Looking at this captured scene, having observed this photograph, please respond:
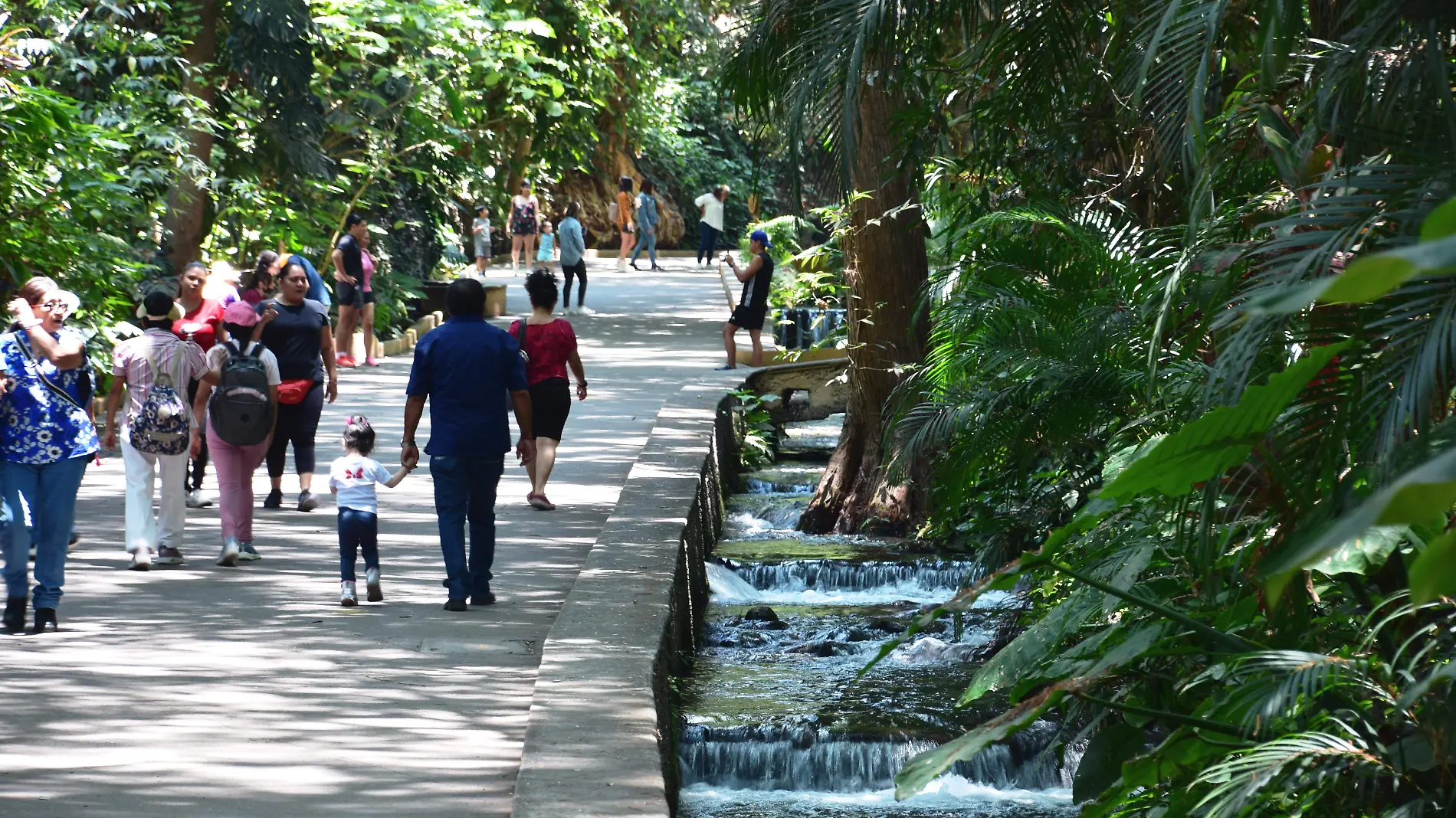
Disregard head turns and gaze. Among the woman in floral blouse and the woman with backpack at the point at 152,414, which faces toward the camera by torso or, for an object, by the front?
the woman in floral blouse

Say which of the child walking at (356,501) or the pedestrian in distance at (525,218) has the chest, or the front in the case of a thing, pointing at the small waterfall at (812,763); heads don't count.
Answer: the pedestrian in distance

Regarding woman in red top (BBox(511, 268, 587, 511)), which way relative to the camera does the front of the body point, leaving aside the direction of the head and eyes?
away from the camera

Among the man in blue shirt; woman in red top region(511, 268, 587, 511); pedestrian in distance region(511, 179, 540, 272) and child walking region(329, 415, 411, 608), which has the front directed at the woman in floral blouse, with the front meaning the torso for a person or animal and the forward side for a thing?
the pedestrian in distance

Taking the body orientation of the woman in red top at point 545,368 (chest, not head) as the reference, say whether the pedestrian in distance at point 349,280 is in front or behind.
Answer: in front

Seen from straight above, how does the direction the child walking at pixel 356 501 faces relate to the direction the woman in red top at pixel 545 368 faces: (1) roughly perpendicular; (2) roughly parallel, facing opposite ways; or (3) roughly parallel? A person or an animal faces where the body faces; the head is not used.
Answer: roughly parallel

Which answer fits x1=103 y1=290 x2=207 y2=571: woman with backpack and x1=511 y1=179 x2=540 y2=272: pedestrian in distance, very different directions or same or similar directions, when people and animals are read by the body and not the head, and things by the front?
very different directions

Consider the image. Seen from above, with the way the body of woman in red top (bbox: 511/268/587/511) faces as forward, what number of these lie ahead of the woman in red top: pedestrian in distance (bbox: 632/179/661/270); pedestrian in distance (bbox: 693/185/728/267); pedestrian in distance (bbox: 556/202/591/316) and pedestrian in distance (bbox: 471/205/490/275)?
4

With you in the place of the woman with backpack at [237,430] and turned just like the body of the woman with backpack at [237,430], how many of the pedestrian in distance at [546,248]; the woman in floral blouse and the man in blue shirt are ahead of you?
1

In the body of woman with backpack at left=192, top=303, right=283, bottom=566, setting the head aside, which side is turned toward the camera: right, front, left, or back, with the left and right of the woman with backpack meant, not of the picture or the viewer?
back

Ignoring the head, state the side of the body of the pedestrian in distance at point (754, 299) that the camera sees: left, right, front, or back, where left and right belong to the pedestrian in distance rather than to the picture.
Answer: left

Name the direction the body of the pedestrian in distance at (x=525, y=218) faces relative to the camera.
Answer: toward the camera

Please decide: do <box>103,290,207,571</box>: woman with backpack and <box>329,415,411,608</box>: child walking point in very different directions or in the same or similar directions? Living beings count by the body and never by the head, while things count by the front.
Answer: same or similar directions

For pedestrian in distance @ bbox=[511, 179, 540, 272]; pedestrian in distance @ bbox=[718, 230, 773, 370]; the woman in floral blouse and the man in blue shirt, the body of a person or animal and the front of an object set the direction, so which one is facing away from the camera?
the man in blue shirt

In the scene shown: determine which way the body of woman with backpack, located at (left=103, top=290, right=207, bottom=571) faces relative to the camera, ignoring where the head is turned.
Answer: away from the camera

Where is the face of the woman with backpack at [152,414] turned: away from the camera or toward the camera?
away from the camera

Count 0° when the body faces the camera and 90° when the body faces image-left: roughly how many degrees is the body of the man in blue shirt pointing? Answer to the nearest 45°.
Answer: approximately 180°

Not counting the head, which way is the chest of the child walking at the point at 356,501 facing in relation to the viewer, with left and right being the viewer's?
facing away from the viewer

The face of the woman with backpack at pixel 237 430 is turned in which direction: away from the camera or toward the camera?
away from the camera
